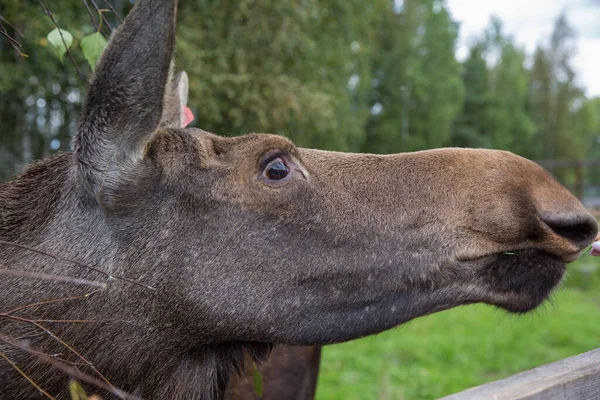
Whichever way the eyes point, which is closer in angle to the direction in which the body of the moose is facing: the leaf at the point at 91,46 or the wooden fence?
the wooden fence

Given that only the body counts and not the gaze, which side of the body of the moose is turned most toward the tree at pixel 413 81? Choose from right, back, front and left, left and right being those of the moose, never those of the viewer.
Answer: left

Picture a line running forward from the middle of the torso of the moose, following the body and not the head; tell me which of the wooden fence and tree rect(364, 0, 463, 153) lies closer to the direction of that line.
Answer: the wooden fence

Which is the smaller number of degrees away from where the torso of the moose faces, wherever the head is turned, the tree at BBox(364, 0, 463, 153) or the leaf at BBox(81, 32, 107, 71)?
the tree

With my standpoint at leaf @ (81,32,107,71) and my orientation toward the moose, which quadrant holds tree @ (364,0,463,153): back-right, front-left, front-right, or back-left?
back-left

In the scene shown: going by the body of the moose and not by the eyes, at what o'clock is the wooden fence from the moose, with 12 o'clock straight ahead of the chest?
The wooden fence is roughly at 1 o'clock from the moose.

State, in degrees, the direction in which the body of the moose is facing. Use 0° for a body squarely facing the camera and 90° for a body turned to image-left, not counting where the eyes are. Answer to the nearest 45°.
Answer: approximately 270°

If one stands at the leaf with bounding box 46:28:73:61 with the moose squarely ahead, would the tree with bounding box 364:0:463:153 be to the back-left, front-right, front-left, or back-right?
back-left

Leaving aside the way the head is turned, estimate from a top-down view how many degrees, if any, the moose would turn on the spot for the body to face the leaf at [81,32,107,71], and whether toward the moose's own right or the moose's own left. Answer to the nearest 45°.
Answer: approximately 135° to the moose's own left

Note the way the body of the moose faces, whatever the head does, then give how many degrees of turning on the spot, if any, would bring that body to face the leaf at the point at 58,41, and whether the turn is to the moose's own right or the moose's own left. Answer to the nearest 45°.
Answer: approximately 135° to the moose's own left
